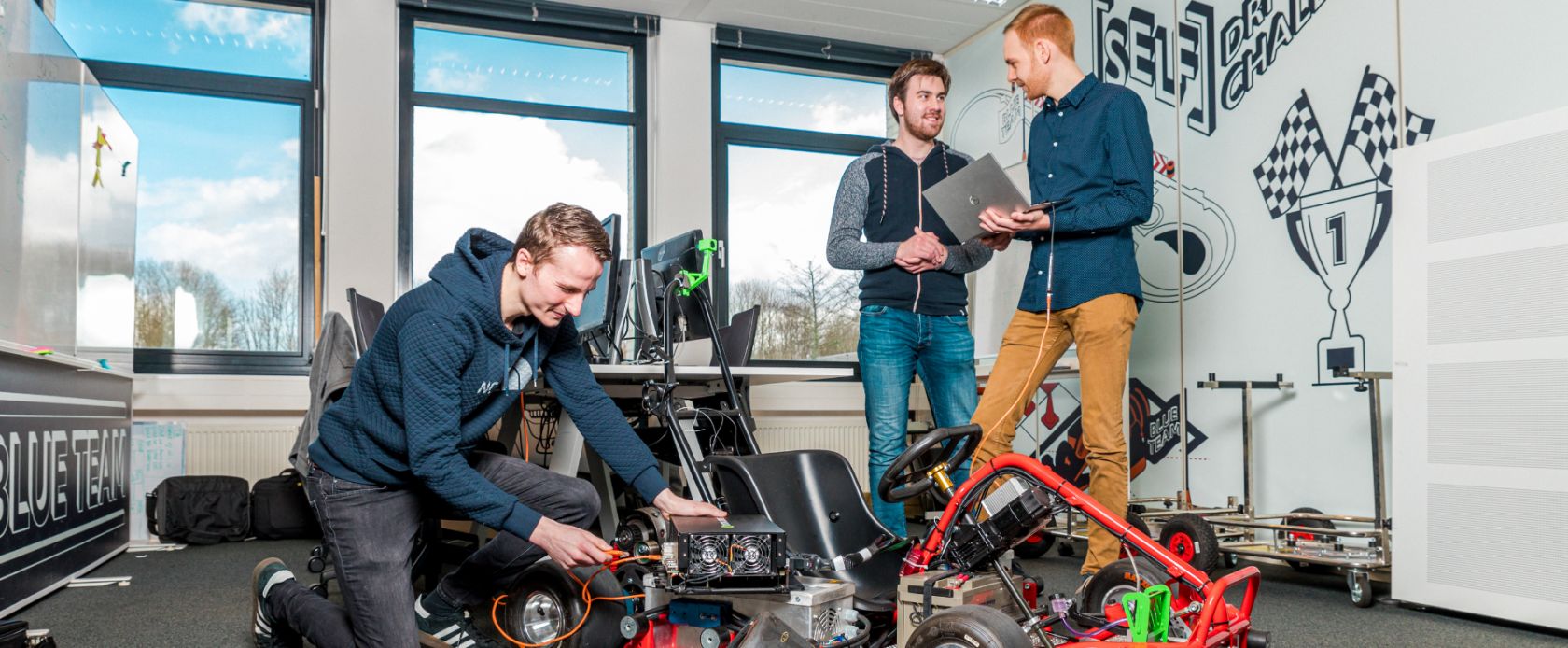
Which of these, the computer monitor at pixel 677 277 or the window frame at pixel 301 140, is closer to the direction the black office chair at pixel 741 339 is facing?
the computer monitor

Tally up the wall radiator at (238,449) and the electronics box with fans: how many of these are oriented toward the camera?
2

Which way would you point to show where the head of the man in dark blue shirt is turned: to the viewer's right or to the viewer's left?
to the viewer's left
